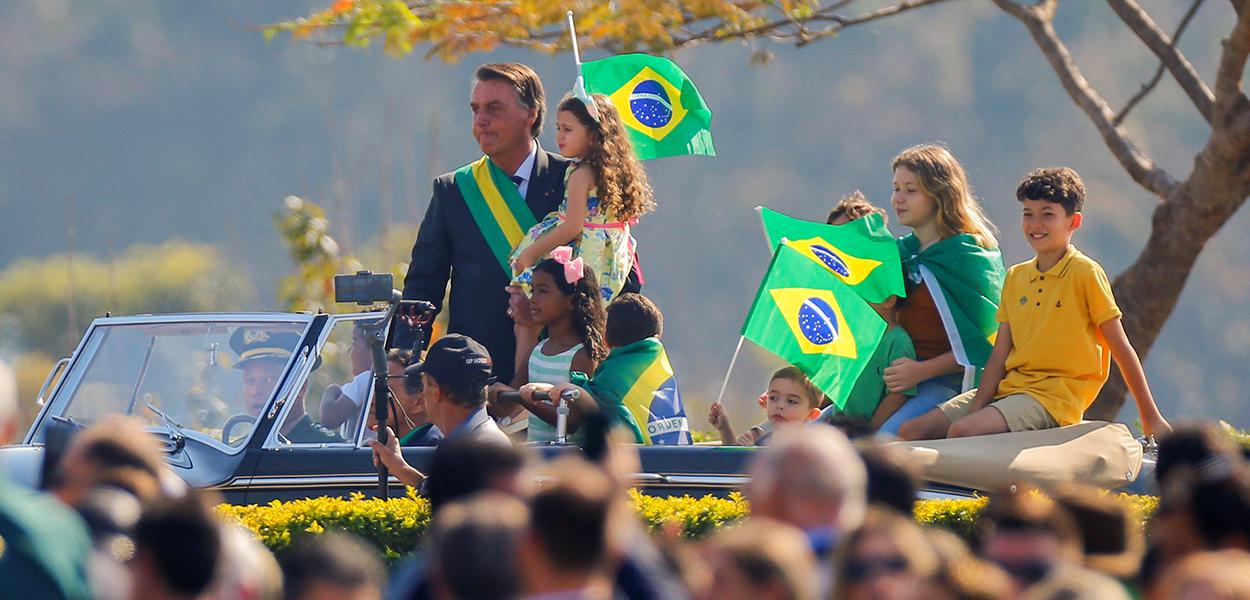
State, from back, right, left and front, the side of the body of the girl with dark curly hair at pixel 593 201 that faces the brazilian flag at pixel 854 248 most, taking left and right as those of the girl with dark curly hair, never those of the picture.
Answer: back

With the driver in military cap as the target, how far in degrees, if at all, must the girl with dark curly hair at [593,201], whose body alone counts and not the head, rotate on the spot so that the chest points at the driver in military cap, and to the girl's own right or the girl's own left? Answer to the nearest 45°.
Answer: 0° — they already face them

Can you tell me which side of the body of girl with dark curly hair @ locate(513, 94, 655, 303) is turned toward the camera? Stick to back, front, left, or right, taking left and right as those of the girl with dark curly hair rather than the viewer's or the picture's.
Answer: left

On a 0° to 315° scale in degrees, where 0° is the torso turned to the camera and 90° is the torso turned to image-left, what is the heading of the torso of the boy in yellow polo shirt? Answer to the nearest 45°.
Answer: approximately 45°
